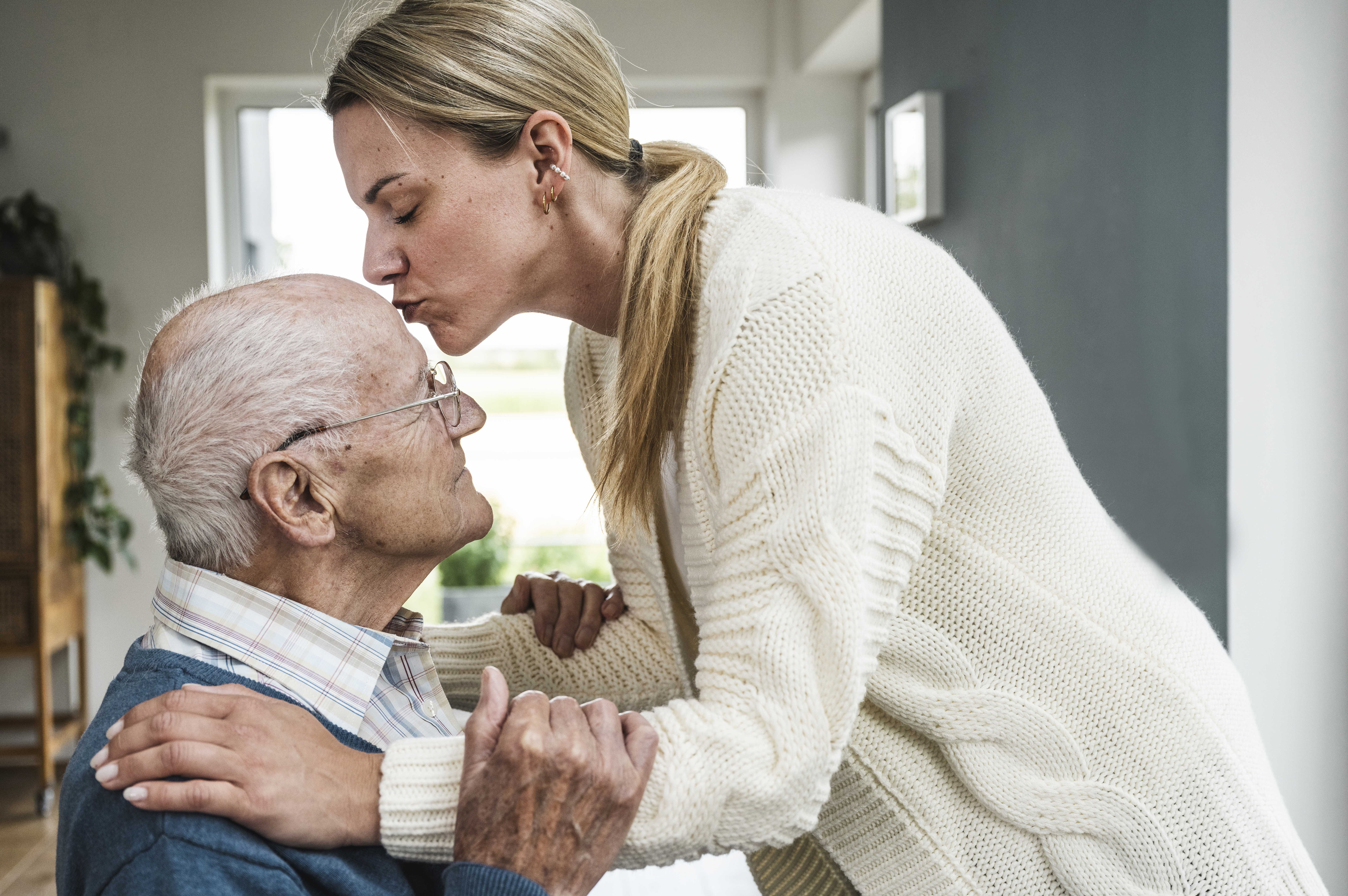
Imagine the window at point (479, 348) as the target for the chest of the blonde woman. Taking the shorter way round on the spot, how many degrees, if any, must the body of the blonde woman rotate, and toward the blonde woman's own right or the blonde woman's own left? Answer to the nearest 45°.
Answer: approximately 90° to the blonde woman's own right

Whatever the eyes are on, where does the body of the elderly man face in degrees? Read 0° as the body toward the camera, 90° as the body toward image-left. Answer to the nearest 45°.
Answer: approximately 270°

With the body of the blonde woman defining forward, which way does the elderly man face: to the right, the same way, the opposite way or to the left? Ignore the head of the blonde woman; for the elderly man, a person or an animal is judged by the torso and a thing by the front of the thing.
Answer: the opposite way

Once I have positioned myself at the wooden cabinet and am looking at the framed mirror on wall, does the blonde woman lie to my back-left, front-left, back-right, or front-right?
front-right

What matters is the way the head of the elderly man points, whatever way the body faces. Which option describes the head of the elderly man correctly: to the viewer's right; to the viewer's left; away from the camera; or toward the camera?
to the viewer's right

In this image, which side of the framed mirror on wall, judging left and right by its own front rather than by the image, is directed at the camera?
left

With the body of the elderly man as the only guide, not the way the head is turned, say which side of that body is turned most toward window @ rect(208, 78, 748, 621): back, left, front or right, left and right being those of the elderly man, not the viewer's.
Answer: left

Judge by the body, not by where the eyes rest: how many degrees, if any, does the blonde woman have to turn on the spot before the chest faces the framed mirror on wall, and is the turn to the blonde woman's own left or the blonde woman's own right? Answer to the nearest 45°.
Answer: approximately 90° to the blonde woman's own right

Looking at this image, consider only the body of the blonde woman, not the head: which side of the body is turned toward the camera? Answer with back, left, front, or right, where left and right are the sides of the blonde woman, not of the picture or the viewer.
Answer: left

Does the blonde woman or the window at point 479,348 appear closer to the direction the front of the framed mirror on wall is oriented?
the window

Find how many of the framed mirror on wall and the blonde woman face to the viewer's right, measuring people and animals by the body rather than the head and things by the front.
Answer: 0

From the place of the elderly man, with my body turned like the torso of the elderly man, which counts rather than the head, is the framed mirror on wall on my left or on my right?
on my left

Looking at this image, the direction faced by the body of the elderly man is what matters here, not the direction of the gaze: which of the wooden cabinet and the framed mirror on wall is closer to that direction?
the framed mirror on wall

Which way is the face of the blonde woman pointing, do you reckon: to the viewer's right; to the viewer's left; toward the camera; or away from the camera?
to the viewer's left
